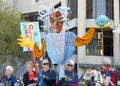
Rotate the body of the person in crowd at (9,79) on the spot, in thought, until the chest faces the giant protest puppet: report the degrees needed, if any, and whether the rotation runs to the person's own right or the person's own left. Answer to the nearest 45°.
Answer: approximately 90° to the person's own left

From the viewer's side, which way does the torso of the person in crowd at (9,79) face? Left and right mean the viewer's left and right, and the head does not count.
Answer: facing the viewer and to the left of the viewer

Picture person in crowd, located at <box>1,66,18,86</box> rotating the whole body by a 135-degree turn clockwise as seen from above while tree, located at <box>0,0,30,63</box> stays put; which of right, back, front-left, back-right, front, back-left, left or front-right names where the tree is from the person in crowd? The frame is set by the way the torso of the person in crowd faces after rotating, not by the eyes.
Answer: front

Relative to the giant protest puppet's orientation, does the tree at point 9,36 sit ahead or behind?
behind

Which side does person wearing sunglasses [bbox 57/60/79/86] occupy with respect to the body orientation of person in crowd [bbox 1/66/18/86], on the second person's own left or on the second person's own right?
on the second person's own left

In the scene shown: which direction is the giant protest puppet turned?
toward the camera

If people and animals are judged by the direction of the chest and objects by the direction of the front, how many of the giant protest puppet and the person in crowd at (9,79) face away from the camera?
0

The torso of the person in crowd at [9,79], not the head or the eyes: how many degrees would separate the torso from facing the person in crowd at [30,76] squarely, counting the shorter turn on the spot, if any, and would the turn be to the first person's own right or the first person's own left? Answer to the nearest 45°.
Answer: approximately 90° to the first person's own left

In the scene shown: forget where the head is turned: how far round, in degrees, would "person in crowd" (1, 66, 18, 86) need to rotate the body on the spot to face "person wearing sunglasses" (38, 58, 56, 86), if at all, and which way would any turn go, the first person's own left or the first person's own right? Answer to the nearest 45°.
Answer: approximately 90° to the first person's own left
